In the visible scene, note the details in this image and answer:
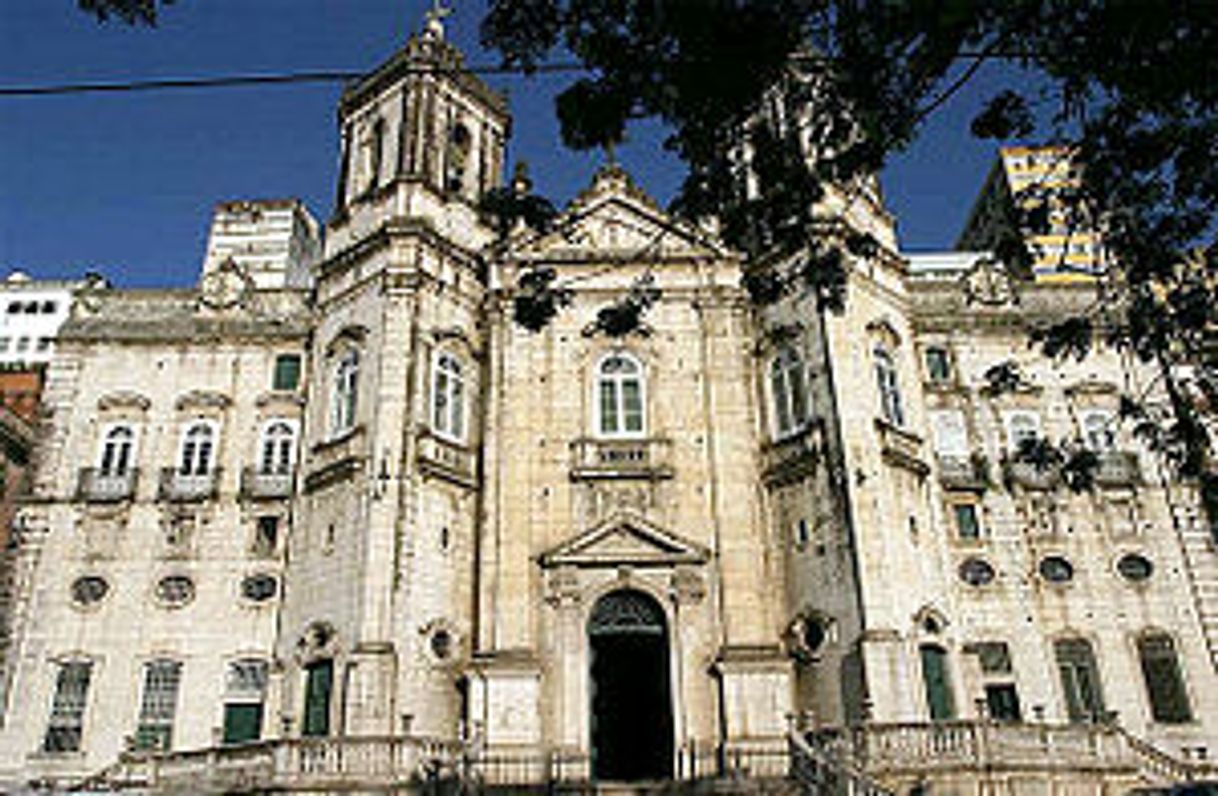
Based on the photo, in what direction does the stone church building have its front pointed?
toward the camera

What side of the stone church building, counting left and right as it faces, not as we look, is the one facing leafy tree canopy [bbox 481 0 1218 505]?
front
